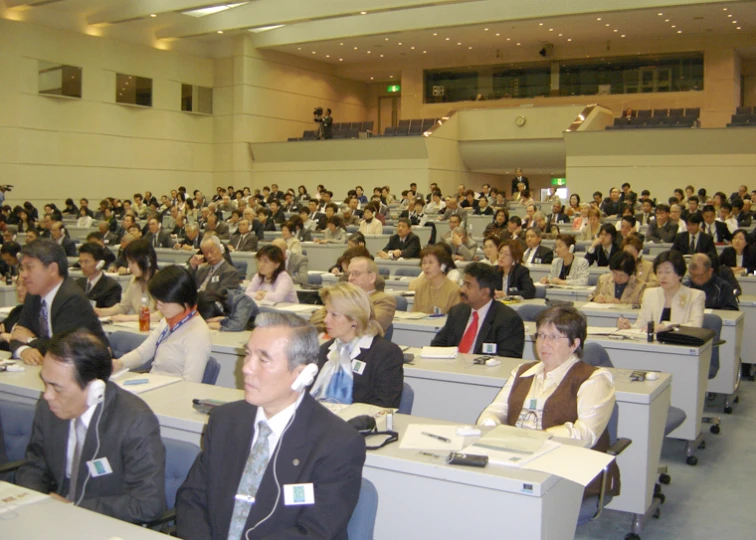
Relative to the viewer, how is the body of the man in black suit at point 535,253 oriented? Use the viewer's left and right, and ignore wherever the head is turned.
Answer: facing the viewer and to the left of the viewer

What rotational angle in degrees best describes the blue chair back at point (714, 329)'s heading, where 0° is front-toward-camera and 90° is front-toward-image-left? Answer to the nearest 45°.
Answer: approximately 45°

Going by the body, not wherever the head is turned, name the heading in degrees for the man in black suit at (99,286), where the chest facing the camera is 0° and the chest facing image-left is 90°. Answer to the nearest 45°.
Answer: approximately 45°

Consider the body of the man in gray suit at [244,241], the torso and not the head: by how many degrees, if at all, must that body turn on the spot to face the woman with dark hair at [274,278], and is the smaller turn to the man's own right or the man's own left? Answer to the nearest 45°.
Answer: approximately 45° to the man's own left

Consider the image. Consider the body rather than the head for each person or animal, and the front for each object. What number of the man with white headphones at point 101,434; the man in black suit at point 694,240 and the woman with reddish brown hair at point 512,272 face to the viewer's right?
0

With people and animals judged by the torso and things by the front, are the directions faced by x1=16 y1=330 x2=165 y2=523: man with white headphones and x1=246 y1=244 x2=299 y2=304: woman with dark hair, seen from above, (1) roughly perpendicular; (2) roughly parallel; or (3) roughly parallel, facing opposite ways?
roughly parallel

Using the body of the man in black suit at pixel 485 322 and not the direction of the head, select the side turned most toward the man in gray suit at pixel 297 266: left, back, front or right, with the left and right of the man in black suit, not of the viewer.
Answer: right

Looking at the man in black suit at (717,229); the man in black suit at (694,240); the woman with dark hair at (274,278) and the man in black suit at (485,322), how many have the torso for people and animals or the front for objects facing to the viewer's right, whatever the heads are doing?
0

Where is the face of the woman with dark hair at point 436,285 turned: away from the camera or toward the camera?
toward the camera

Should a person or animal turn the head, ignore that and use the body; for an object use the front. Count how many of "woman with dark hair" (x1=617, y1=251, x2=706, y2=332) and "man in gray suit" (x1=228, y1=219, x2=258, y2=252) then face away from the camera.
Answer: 0

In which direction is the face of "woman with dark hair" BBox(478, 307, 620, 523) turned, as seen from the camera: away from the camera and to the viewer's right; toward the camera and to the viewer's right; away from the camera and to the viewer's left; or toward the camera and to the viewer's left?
toward the camera and to the viewer's left

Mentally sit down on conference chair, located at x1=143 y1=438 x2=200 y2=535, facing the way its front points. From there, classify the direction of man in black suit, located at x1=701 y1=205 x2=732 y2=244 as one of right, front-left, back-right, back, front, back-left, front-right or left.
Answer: back

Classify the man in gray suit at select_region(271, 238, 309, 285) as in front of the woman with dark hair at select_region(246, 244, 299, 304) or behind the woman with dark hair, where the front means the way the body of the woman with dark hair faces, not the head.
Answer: behind
